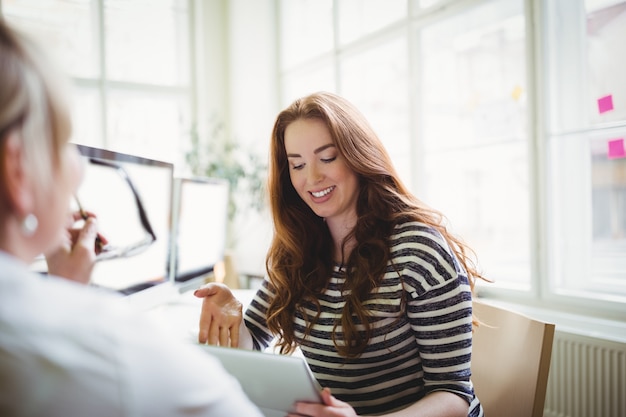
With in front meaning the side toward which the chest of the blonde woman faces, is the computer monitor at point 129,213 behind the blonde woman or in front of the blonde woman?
in front

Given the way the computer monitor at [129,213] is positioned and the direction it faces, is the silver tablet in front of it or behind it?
in front

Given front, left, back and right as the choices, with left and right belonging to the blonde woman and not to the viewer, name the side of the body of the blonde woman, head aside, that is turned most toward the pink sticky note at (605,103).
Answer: front

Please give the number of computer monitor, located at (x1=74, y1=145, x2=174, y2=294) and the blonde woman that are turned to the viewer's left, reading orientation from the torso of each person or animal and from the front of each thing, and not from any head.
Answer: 0

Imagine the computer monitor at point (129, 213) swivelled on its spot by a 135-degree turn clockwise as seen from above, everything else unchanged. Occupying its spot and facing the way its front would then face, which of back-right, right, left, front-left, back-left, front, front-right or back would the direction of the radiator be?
back

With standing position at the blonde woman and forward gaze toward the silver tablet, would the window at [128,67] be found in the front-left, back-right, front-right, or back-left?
front-left

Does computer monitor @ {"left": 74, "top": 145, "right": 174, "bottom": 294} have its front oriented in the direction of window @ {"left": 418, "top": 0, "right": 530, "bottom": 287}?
no

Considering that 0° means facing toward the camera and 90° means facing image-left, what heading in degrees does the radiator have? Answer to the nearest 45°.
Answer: approximately 45°

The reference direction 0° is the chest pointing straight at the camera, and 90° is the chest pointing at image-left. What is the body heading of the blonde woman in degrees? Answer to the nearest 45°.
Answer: approximately 225°

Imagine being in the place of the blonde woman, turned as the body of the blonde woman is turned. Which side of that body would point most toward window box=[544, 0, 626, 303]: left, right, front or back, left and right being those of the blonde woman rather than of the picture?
front

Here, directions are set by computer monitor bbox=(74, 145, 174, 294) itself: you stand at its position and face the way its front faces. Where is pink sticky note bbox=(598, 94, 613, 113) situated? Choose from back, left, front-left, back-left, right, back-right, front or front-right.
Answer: front-left

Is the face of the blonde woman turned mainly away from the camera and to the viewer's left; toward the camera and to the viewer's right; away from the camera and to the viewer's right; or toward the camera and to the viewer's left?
away from the camera and to the viewer's right

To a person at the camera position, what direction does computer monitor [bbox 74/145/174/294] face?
facing the viewer and to the right of the viewer
